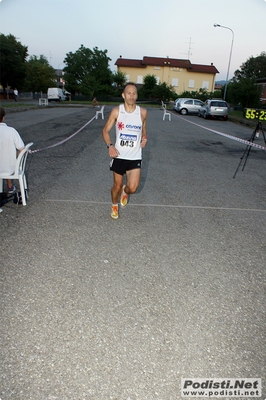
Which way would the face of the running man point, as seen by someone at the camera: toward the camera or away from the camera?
toward the camera

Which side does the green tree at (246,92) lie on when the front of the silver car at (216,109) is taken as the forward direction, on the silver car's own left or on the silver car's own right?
on the silver car's own right

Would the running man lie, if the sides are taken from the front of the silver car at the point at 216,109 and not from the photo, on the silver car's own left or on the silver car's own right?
on the silver car's own left

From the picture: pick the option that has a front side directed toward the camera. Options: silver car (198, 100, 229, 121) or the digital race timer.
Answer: the digital race timer

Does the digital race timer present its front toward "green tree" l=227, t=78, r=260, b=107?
no

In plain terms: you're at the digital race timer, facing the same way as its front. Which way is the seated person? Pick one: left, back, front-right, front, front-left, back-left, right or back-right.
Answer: front-right

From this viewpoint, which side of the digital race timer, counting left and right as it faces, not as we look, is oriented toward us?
front

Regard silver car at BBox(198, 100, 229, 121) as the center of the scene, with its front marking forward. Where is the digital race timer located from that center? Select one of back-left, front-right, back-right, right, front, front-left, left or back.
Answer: back-left

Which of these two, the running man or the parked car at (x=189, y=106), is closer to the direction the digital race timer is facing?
the running man

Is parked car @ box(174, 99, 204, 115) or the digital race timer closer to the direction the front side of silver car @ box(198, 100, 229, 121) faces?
the parked car

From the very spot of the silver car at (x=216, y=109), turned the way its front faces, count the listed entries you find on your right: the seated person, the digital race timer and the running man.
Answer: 0

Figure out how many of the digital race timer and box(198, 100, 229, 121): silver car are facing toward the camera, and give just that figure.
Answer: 1

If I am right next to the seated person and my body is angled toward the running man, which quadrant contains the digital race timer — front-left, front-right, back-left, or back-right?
front-left

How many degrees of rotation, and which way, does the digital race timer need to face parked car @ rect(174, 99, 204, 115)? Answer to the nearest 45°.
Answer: approximately 180°

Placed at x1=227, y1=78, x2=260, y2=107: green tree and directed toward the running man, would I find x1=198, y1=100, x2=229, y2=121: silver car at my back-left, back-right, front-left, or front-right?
front-right
